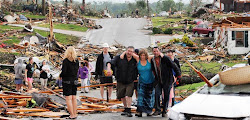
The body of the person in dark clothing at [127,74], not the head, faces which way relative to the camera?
toward the camera

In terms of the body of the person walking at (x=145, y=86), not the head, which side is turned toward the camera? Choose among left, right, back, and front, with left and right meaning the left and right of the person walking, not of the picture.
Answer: front

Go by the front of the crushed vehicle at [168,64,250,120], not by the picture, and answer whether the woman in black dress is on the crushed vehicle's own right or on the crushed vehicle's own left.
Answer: on the crushed vehicle's own right

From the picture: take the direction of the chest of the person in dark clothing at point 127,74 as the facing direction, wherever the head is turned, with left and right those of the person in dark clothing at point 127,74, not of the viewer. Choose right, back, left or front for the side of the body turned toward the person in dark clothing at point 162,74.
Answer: left

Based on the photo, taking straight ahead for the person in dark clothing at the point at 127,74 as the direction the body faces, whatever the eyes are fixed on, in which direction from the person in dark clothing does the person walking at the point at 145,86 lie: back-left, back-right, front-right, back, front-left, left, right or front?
front-left

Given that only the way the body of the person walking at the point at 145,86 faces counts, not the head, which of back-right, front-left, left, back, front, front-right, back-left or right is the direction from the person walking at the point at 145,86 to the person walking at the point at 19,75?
back-right

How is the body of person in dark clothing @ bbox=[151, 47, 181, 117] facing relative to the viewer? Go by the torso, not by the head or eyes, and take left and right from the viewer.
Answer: facing the viewer and to the left of the viewer

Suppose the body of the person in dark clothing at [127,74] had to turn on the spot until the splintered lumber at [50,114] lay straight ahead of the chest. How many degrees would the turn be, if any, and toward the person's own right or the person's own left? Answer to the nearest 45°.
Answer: approximately 90° to the person's own right
